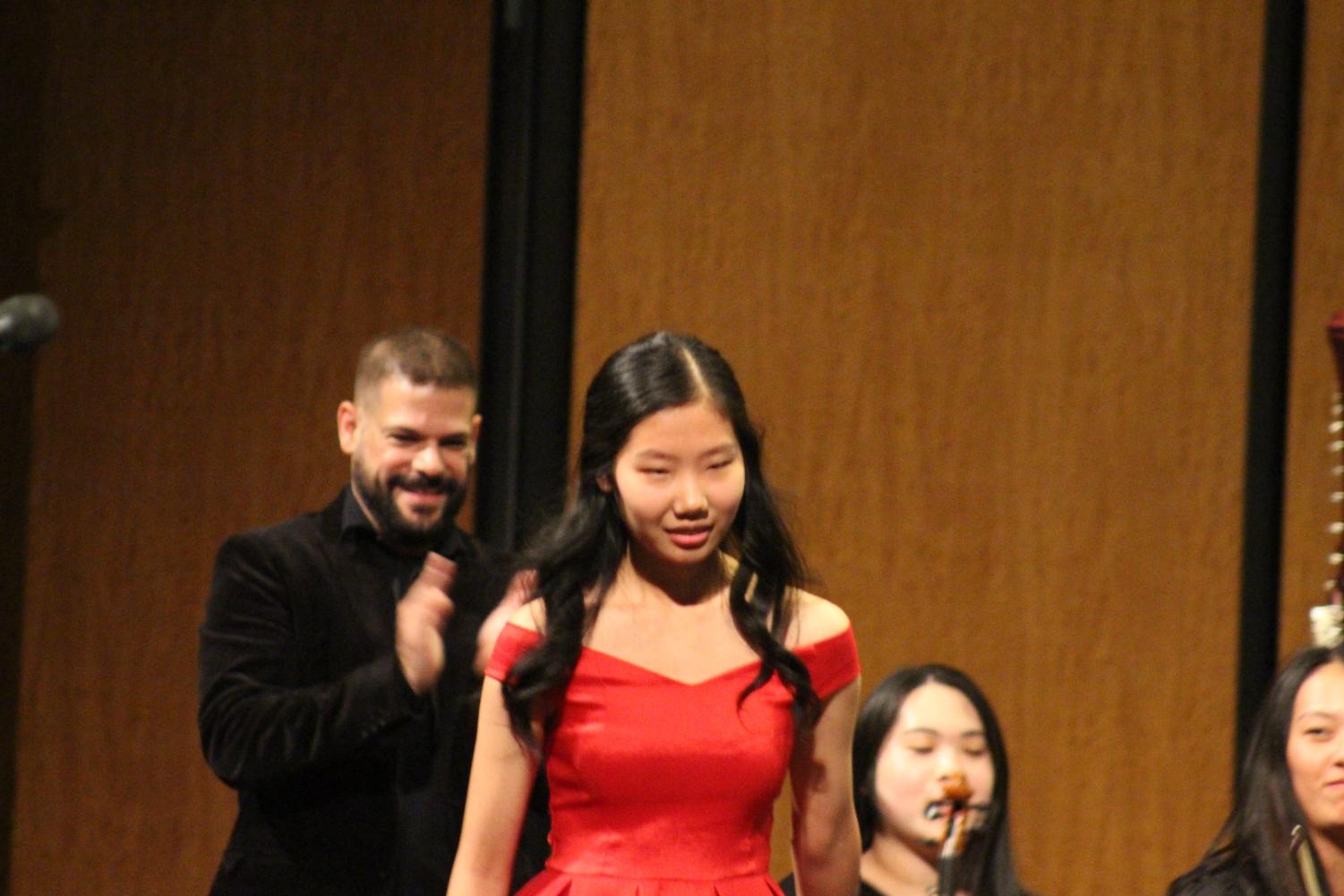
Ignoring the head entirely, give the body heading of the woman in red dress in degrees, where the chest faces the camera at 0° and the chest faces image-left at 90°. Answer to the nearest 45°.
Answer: approximately 0°

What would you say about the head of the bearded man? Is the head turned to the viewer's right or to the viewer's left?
to the viewer's right

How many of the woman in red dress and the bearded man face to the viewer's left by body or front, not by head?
0

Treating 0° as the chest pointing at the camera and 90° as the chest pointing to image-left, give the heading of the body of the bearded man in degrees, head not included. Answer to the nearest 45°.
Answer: approximately 315°

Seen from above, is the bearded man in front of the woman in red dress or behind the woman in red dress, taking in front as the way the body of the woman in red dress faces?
behind

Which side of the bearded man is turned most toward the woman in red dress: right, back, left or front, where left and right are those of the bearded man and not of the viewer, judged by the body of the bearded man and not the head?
front
